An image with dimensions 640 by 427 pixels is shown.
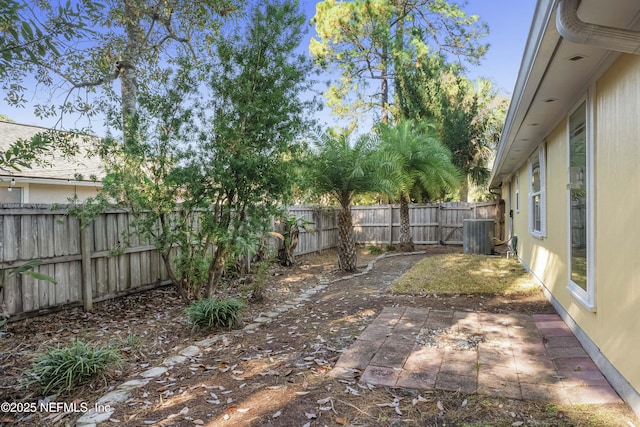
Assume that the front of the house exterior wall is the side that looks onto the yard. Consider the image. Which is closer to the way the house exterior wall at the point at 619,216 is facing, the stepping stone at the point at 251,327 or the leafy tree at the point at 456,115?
the stepping stone

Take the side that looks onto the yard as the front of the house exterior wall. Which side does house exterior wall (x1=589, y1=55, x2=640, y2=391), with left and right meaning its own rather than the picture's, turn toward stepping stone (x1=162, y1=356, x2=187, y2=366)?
front

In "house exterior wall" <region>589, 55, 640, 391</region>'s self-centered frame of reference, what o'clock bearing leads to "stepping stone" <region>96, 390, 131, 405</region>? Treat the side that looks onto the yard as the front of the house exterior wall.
The stepping stone is roughly at 11 o'clock from the house exterior wall.

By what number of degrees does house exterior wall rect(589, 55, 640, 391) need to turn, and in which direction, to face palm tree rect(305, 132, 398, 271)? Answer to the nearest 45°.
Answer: approximately 45° to its right

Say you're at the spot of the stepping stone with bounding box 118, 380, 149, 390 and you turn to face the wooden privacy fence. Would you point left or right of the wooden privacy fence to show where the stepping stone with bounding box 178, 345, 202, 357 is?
right

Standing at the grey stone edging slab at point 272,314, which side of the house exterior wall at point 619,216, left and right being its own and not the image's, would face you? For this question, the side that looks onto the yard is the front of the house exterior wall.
front

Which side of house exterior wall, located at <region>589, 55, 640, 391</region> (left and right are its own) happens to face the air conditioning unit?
right

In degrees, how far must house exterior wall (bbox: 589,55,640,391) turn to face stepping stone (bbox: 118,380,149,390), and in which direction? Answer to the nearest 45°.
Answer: approximately 45° to its left

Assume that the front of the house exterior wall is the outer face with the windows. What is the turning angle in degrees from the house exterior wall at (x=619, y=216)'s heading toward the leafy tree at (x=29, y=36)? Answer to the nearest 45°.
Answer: approximately 45° to its left

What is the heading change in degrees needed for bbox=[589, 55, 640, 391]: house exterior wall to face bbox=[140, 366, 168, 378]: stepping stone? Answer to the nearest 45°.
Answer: approximately 45° to its left

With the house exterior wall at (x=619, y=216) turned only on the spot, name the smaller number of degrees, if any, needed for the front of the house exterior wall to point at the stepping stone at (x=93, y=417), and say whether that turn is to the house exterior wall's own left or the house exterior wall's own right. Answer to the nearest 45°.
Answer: approximately 45° to the house exterior wall's own left

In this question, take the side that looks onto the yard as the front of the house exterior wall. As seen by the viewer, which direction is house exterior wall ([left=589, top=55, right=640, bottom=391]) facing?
to the viewer's left
